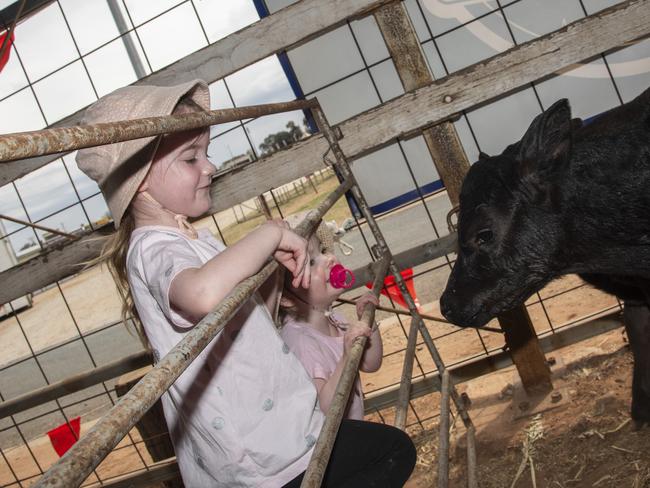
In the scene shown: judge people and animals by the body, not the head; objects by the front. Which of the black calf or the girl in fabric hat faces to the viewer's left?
the black calf

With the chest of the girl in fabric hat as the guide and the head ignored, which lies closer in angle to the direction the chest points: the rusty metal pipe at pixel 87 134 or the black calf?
the black calf

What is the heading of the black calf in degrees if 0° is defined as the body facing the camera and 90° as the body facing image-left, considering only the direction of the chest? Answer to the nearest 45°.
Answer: approximately 90°

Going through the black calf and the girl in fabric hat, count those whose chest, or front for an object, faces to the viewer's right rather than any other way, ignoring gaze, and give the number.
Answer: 1

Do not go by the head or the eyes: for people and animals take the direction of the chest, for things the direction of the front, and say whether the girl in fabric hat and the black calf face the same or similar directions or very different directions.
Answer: very different directions

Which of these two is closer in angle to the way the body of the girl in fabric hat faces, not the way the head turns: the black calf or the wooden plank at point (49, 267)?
the black calf

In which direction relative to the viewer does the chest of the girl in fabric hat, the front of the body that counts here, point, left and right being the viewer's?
facing to the right of the viewer
